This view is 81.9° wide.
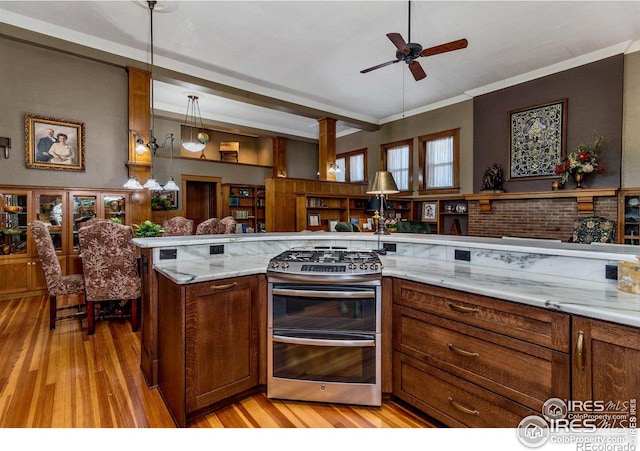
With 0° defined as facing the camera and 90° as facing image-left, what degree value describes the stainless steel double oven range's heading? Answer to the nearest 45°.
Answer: approximately 0°

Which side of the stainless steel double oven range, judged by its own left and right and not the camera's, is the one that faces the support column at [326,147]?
back

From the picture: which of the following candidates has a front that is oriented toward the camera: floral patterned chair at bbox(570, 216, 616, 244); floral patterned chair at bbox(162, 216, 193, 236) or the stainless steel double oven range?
the stainless steel double oven range

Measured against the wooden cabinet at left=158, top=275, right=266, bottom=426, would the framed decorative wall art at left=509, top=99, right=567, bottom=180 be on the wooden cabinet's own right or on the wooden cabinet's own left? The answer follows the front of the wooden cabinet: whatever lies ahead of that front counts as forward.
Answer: on the wooden cabinet's own left

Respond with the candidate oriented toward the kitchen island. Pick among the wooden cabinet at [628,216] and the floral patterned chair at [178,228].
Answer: the wooden cabinet
